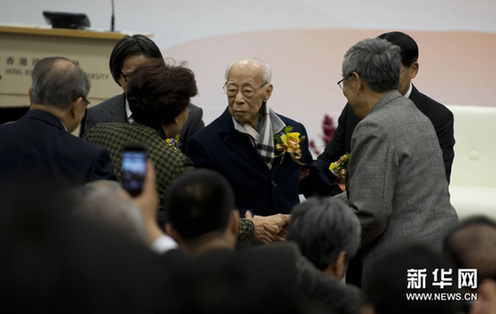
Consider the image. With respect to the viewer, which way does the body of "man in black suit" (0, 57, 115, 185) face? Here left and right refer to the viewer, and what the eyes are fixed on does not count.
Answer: facing away from the viewer and to the right of the viewer

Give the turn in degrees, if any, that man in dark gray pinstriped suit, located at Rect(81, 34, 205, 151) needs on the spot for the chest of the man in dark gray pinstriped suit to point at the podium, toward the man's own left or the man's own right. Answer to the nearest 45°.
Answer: approximately 180°

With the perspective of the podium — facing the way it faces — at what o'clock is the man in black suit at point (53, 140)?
The man in black suit is roughly at 12 o'clock from the podium.

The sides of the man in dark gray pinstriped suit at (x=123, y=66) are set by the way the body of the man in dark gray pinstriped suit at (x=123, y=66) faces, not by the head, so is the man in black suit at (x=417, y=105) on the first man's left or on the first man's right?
on the first man's left

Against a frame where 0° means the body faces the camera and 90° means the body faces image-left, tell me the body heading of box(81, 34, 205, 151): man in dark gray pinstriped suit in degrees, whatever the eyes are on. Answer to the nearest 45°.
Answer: approximately 0°

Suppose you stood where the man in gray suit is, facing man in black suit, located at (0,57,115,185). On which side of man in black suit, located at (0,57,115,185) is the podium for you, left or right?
right

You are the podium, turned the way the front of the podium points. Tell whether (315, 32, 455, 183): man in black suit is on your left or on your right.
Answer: on your left

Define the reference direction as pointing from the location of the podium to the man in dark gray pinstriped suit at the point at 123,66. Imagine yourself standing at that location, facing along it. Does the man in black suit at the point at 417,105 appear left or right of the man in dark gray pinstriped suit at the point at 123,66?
left

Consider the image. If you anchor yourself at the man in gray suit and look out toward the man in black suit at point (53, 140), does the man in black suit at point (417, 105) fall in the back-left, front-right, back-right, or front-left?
back-right

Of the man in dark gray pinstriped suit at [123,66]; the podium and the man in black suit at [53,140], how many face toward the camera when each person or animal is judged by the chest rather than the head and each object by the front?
2

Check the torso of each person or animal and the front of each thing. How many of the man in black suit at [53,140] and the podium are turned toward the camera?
1

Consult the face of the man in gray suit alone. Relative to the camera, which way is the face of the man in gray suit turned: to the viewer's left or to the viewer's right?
to the viewer's left

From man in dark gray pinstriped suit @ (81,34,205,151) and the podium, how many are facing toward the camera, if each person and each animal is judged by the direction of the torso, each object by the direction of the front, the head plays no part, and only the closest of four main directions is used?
2

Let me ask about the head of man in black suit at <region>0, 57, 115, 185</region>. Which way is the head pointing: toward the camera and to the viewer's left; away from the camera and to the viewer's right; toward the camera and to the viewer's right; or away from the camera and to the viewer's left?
away from the camera and to the viewer's right

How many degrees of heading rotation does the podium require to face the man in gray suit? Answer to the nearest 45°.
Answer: approximately 45° to its left
